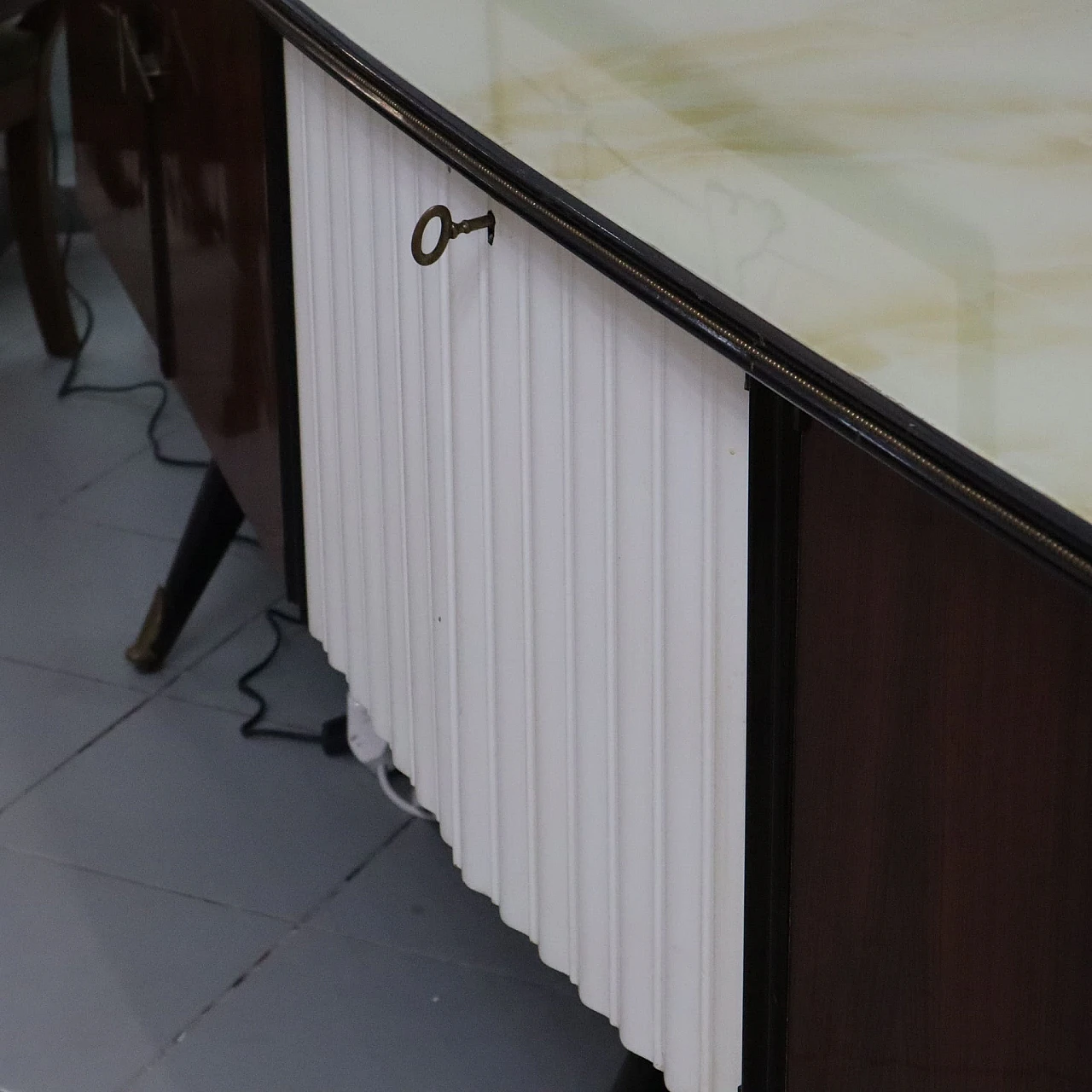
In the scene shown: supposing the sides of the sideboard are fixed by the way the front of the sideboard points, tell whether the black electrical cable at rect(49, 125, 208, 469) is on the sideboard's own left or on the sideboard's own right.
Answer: on the sideboard's own right

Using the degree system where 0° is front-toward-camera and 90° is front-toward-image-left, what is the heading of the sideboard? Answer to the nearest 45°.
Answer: approximately 45°

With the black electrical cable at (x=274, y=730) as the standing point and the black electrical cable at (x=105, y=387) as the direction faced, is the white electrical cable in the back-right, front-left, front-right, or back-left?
back-right

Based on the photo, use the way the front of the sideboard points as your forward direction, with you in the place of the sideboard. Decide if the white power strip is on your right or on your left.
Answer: on your right

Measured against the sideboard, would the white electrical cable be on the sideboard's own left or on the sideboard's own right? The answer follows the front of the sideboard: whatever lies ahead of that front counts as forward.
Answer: on the sideboard's own right
